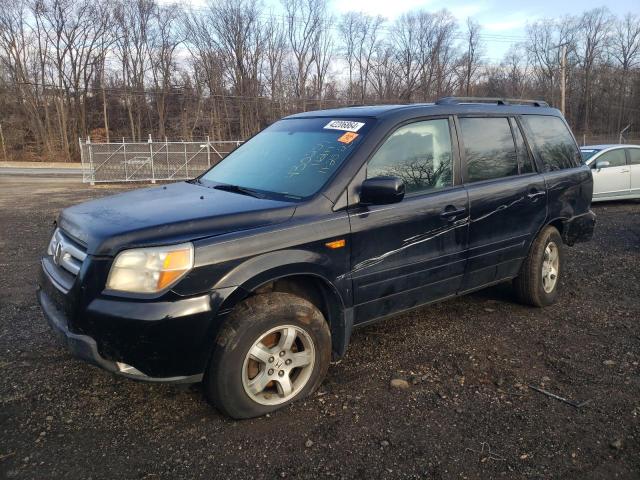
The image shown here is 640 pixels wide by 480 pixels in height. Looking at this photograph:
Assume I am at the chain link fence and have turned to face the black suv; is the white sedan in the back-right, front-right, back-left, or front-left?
front-left

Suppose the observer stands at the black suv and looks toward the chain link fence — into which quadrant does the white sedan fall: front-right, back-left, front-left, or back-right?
front-right

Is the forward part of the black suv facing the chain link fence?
no

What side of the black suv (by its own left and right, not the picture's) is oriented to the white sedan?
back

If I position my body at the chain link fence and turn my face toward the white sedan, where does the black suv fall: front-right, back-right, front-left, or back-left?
front-right

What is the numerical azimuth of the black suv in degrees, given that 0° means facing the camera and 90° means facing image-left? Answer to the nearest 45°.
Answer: approximately 45°
